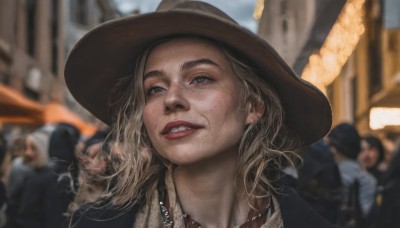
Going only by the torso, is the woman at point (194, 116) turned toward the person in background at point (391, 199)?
no

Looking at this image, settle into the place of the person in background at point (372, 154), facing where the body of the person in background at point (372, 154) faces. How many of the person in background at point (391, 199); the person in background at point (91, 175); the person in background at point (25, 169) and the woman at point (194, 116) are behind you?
0

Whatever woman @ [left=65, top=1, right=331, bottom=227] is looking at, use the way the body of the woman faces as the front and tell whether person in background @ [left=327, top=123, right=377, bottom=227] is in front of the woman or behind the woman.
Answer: behind

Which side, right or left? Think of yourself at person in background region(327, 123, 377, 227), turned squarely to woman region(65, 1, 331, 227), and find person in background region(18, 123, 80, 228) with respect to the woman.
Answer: right

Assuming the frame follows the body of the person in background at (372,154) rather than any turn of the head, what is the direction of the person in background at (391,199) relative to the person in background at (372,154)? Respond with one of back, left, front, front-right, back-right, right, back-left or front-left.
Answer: front-left

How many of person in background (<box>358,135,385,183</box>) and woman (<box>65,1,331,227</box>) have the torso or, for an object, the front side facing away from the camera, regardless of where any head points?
0

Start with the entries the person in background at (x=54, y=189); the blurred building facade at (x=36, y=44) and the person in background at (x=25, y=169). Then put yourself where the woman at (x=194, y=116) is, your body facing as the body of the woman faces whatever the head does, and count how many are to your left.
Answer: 0

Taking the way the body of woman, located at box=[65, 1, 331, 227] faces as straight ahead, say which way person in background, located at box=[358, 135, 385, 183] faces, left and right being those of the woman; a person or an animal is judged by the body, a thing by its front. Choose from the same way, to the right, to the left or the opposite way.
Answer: the same way

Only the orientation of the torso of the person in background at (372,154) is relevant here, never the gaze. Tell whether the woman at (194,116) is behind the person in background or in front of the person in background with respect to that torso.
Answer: in front

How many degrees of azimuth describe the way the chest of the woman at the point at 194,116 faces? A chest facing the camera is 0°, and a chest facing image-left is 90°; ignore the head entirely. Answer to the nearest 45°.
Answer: approximately 45°

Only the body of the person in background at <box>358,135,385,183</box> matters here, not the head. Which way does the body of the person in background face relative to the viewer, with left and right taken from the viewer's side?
facing the viewer and to the left of the viewer

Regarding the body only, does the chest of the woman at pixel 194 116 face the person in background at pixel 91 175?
no

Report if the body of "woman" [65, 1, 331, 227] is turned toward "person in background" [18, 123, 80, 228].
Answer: no

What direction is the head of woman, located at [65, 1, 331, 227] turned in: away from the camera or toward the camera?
toward the camera

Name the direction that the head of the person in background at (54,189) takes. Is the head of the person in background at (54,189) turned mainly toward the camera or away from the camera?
away from the camera

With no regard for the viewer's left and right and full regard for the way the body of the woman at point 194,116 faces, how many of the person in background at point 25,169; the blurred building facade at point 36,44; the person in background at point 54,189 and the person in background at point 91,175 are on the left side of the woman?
0
